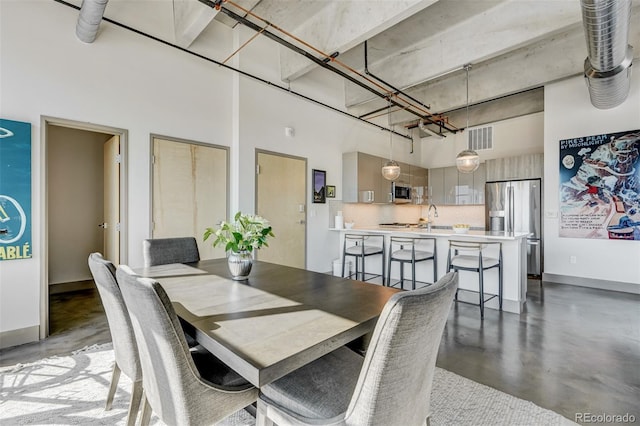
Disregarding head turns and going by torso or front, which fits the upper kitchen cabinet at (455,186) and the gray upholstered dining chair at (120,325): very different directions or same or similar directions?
very different directions

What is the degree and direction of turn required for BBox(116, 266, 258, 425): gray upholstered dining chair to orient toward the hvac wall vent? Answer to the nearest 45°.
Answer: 0° — it already faces it

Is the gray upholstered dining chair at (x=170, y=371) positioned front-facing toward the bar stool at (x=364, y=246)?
yes

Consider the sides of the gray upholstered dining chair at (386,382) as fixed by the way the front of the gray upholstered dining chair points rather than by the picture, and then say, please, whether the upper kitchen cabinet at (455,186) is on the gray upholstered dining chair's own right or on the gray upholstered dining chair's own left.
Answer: on the gray upholstered dining chair's own right

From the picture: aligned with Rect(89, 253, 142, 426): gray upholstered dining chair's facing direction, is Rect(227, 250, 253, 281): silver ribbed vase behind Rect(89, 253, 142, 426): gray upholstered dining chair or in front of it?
in front

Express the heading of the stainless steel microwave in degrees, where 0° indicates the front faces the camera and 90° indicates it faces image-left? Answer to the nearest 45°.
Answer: approximately 315°

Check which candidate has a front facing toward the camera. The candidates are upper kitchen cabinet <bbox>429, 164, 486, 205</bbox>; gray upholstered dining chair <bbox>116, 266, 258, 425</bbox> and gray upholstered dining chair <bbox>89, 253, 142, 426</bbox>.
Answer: the upper kitchen cabinet

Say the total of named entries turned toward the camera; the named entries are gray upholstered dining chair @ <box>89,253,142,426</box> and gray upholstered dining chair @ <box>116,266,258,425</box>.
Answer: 0

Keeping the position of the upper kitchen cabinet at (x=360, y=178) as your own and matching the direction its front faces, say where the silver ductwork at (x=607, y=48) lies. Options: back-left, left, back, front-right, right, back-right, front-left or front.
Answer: front

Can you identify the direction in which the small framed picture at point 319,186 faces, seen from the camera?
facing the viewer and to the right of the viewer

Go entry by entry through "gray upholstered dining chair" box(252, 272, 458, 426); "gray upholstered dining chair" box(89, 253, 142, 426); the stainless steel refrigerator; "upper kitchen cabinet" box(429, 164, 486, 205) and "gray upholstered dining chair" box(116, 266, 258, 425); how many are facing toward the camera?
2

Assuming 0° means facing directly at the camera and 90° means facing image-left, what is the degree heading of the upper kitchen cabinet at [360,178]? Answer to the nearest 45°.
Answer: approximately 315°

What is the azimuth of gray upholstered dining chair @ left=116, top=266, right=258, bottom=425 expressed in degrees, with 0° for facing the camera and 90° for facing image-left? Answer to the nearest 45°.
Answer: approximately 225°

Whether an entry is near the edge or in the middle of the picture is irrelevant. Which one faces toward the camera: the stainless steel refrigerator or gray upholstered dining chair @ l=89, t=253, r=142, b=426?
the stainless steel refrigerator

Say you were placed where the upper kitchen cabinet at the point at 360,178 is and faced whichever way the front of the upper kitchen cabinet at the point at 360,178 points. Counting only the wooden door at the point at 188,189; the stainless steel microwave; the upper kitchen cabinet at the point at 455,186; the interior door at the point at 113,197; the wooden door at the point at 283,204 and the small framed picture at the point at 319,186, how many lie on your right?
4

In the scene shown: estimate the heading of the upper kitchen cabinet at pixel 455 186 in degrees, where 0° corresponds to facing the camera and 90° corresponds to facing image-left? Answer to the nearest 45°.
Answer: approximately 0°

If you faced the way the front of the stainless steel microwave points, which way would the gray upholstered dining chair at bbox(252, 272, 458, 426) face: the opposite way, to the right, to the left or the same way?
the opposite way
